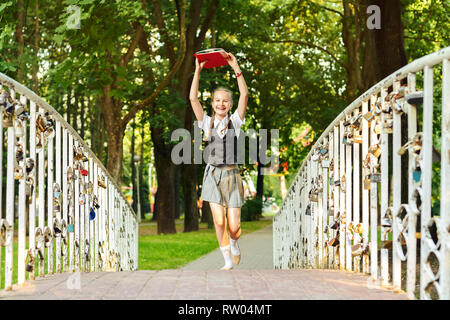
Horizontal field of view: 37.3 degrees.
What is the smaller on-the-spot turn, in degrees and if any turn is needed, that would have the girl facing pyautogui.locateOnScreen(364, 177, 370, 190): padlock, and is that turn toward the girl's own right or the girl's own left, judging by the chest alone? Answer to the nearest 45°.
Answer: approximately 45° to the girl's own left

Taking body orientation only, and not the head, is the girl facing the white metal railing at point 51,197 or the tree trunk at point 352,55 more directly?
the white metal railing

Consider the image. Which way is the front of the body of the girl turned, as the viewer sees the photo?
toward the camera

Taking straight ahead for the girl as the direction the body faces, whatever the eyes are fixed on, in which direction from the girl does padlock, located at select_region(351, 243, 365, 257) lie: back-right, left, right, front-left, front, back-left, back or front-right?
front-left

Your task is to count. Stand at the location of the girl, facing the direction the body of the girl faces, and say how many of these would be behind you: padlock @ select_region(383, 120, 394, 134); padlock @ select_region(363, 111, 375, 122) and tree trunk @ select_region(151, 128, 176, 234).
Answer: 1

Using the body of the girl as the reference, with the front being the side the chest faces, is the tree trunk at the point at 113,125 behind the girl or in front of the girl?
behind

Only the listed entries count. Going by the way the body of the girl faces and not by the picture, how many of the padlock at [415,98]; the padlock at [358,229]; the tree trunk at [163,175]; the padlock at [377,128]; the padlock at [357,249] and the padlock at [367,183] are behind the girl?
1

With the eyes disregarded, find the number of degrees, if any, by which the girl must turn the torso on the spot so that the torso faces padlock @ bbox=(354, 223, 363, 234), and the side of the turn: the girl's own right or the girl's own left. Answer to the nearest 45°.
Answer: approximately 45° to the girl's own left

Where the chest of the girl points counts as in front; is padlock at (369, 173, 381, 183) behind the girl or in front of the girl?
in front

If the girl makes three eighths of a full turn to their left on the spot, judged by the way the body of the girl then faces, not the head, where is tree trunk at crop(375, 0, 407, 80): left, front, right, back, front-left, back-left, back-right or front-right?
front

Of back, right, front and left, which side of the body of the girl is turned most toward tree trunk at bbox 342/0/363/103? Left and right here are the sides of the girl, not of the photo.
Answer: back

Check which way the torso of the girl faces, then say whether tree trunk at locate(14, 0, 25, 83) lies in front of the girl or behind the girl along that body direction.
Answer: behind

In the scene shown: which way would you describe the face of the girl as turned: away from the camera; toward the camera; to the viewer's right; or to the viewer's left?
toward the camera

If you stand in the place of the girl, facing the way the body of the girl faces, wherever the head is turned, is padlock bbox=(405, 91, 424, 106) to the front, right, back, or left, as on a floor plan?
front

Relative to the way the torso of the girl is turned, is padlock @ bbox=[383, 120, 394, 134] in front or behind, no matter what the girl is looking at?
in front

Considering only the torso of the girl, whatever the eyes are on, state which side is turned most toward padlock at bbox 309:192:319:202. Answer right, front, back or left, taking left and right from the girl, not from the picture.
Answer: left

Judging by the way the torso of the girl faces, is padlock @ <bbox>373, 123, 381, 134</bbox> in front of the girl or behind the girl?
in front

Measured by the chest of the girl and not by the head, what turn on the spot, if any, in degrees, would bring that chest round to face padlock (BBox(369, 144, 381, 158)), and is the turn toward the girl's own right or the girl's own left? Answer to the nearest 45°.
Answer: approximately 45° to the girl's own left
